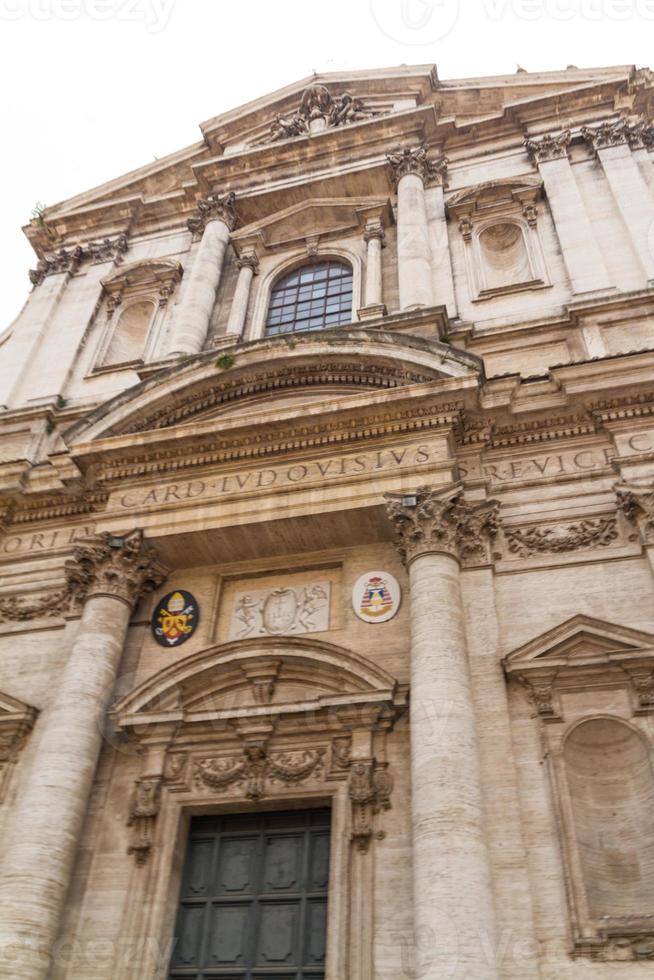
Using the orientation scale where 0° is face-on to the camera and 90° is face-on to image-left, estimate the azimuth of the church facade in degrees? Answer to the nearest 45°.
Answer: approximately 0°
